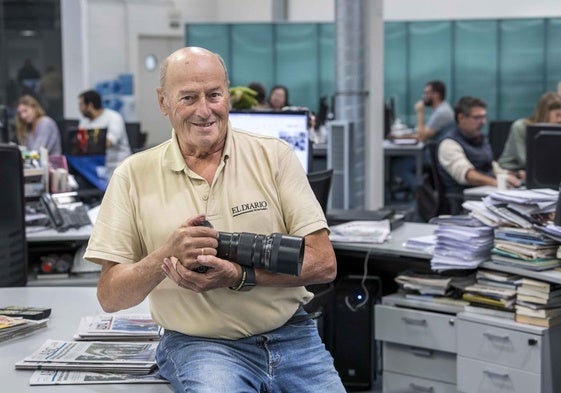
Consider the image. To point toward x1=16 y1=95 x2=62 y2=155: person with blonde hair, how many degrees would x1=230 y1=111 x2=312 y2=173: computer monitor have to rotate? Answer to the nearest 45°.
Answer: approximately 135° to its right

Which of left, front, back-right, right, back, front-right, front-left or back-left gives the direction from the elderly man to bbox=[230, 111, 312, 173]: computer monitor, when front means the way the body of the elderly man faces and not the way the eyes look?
back

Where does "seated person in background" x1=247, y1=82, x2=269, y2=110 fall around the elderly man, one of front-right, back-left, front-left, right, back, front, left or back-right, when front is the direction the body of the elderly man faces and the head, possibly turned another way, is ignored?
back

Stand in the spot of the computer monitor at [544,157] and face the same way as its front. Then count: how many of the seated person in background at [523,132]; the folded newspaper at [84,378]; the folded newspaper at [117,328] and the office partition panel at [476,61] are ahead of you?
2

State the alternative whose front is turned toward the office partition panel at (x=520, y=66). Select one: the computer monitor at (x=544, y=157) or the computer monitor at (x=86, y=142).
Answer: the computer monitor at (x=544, y=157)

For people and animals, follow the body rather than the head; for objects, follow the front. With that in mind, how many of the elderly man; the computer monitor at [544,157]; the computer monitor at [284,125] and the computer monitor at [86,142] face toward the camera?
3

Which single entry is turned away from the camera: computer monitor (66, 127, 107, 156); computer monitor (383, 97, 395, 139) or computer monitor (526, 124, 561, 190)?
computer monitor (526, 124, 561, 190)

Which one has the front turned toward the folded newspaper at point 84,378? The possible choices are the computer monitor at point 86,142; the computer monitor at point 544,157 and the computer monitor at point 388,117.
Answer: the computer monitor at point 86,142

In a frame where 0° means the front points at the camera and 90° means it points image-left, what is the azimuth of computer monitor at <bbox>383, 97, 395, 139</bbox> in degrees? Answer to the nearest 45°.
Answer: approximately 270°

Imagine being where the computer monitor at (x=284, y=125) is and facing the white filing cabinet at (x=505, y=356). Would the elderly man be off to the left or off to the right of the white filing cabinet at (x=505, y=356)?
right

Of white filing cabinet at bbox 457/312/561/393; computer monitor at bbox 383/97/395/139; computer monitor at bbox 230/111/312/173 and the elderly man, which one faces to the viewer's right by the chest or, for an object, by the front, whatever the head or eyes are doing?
computer monitor at bbox 383/97/395/139

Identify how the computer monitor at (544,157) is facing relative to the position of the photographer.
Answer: facing away from the viewer
